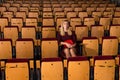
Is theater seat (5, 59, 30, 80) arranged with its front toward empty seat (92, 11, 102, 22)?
no

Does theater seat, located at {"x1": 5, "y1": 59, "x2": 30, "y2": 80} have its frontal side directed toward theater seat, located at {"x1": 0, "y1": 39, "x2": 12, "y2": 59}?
no

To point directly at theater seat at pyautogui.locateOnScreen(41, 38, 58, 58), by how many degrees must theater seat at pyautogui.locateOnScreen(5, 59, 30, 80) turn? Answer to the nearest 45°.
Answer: approximately 135° to its left

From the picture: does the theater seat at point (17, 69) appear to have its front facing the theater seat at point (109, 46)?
no

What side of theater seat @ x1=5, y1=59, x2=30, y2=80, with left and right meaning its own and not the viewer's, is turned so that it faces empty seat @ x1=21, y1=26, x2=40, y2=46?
back

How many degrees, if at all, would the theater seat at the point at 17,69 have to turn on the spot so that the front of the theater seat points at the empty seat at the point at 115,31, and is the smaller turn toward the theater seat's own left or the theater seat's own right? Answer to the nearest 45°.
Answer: approximately 135° to the theater seat's own left

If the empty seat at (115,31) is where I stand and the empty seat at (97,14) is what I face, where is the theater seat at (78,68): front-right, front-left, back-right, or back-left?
back-left

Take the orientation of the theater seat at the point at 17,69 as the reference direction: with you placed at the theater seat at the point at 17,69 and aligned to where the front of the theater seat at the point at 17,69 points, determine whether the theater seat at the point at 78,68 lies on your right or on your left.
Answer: on your left

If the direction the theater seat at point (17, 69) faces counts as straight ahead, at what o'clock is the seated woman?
The seated woman is roughly at 7 o'clock from the theater seat.

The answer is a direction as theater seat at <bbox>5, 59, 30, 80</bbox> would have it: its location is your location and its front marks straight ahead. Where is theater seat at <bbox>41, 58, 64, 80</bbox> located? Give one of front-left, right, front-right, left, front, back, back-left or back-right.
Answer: left

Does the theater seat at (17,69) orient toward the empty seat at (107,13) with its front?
no

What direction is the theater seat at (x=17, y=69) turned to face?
toward the camera

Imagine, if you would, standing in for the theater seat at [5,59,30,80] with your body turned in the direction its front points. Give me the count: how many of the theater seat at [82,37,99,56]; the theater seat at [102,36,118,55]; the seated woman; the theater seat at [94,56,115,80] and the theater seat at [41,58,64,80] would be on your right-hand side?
0

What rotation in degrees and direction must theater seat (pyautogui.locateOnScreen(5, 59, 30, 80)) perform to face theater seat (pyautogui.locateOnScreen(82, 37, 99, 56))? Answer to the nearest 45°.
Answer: approximately 135° to its left

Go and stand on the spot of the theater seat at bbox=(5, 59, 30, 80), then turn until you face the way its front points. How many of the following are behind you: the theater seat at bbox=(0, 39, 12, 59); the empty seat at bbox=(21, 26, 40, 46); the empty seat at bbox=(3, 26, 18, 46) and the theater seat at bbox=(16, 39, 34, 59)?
4

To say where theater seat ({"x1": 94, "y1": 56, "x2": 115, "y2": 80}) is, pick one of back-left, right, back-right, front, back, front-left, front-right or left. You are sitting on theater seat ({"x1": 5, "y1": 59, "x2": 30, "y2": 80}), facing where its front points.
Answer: left

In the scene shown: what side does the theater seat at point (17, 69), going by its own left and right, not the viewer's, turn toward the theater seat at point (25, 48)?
back
